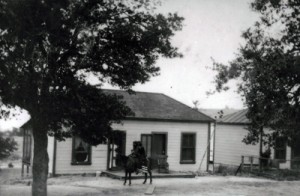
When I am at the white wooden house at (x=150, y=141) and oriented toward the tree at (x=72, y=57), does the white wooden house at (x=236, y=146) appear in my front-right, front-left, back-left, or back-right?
back-left

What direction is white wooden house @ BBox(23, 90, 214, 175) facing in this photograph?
toward the camera

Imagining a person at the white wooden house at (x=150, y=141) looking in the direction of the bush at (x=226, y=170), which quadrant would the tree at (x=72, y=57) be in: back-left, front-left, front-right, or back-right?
back-right

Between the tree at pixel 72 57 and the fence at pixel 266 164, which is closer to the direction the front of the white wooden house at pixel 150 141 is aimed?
the tree

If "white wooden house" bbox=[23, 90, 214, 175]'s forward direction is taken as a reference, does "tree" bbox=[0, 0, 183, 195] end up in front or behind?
in front

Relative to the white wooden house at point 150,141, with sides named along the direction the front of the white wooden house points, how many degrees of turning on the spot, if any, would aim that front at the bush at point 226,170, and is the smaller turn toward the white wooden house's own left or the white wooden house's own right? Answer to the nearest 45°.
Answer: approximately 135° to the white wooden house's own left

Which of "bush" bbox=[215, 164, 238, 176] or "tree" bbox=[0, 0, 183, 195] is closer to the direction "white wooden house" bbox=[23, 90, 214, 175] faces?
the tree

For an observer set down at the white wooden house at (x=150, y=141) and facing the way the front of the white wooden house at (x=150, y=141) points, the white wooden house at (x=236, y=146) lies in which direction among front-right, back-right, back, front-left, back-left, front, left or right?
back-left
